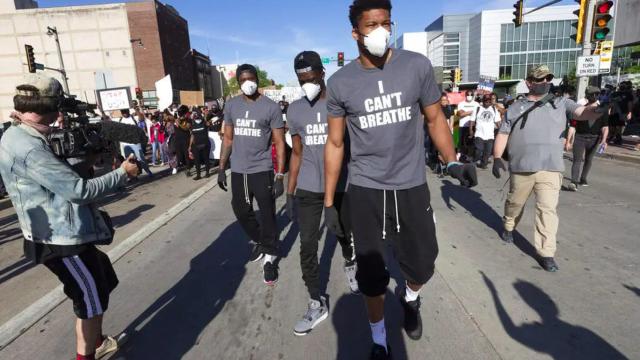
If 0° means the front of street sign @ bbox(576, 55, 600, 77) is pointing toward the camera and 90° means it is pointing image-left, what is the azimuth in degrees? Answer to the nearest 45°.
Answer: approximately 0°

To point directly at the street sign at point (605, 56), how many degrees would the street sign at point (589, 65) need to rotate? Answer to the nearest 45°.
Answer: approximately 135° to its left

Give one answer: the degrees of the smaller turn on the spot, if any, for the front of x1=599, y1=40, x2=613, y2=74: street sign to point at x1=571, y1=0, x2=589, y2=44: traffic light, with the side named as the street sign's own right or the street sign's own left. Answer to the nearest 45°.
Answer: approximately 45° to the street sign's own right

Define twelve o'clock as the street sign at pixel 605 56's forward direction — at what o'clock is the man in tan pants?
The man in tan pants is roughly at 12 o'clock from the street sign.

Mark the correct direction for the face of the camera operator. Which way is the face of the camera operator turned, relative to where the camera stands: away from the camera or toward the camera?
away from the camera

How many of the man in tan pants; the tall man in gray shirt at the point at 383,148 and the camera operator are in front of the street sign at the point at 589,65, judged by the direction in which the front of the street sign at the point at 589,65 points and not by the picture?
3
